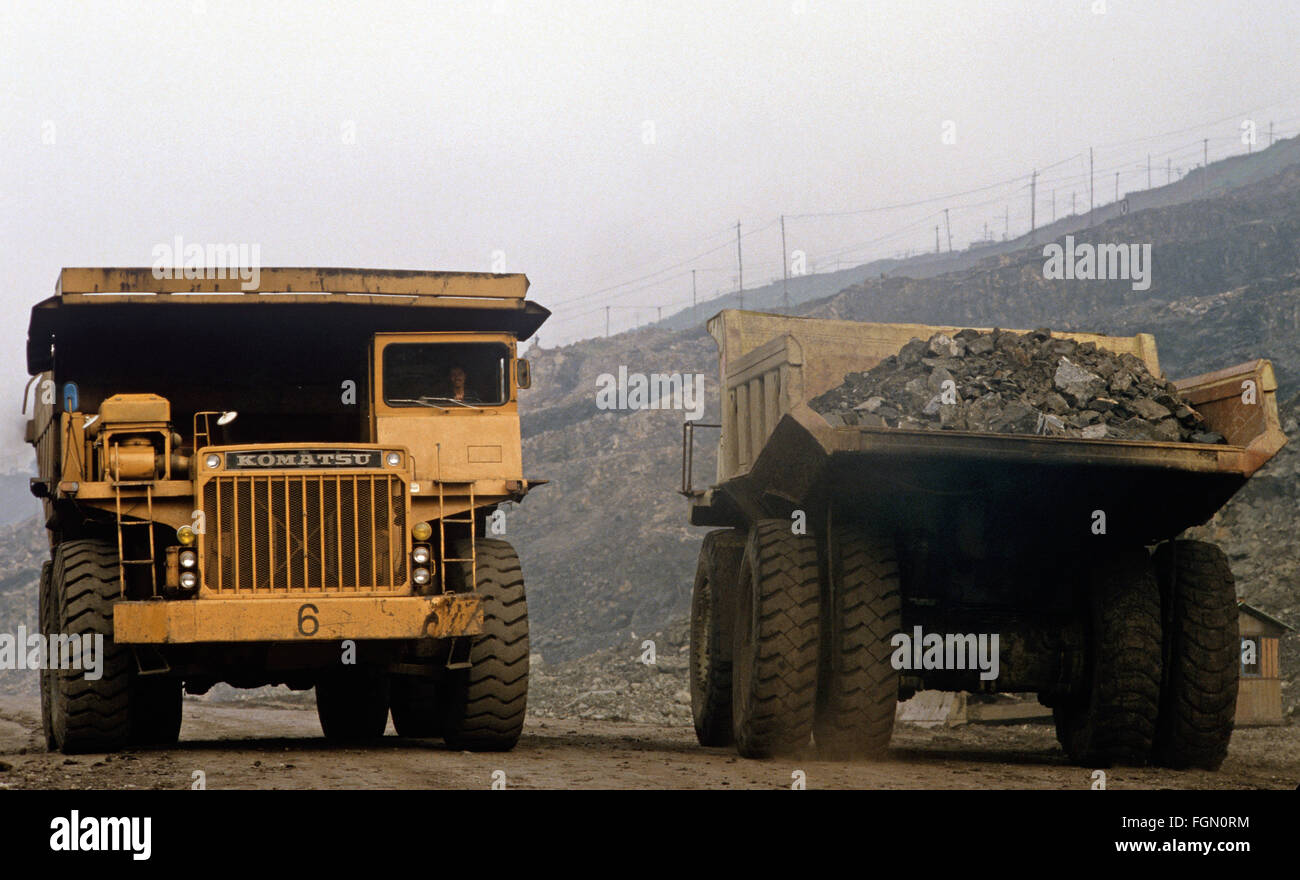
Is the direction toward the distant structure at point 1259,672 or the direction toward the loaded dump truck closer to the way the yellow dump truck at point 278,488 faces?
the loaded dump truck

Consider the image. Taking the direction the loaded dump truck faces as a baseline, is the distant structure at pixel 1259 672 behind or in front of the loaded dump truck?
in front

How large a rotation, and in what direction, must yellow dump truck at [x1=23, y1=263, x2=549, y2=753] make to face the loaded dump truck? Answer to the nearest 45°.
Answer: approximately 90° to its left

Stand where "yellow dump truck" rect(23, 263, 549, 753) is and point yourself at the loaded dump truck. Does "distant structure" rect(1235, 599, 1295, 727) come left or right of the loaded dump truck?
left

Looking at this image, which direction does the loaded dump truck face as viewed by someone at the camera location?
facing away from the viewer

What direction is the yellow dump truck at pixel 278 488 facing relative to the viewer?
toward the camera

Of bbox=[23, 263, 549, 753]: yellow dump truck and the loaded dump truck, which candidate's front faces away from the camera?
the loaded dump truck

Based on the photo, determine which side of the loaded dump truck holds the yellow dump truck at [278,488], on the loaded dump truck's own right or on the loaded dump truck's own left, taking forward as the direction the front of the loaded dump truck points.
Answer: on the loaded dump truck's own left

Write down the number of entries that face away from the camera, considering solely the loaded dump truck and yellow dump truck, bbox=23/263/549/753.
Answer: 1

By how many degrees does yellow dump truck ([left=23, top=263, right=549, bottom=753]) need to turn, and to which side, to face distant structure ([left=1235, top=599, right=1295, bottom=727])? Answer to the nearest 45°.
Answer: approximately 135° to its left

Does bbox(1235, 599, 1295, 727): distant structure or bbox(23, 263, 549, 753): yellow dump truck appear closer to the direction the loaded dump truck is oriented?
the distant structure

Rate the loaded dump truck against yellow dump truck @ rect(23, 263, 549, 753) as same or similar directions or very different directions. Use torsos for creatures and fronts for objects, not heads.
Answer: very different directions
